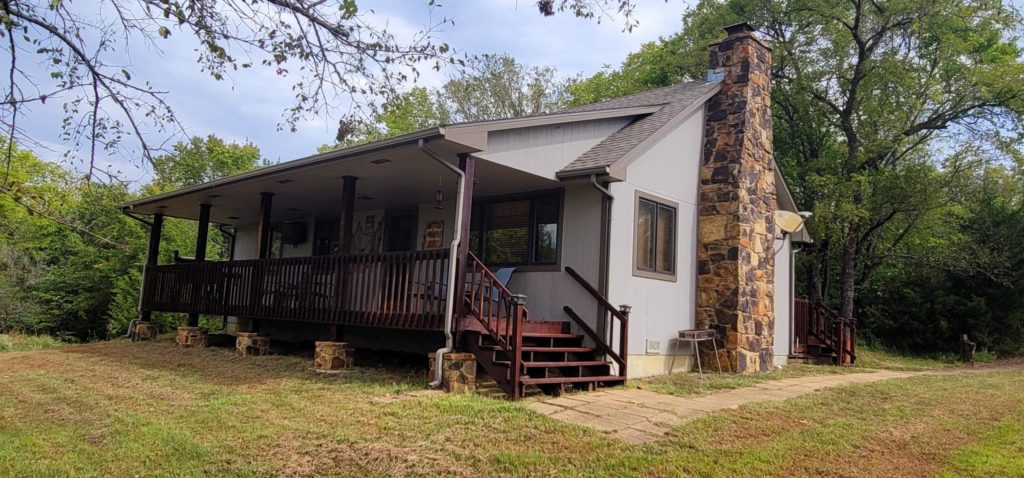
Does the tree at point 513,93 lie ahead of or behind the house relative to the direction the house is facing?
behind

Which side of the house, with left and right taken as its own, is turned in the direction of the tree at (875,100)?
back

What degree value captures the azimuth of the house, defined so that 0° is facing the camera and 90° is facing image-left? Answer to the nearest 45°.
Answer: approximately 45°
